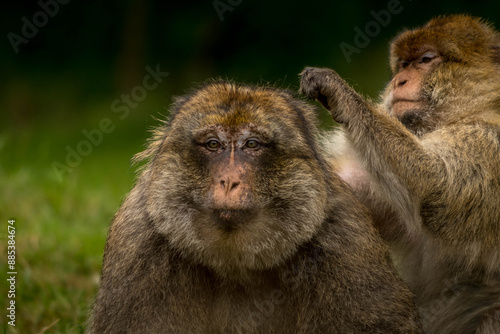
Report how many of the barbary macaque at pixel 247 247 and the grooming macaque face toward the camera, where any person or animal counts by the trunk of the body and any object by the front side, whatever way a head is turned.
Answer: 1

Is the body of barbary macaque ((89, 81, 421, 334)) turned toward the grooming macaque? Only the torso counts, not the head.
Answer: no

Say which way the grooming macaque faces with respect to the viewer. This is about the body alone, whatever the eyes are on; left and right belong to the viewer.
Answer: facing to the left of the viewer

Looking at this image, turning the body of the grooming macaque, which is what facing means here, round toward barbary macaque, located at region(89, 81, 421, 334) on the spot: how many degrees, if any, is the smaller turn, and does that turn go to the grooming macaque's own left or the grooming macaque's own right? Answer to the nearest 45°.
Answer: approximately 45° to the grooming macaque's own left

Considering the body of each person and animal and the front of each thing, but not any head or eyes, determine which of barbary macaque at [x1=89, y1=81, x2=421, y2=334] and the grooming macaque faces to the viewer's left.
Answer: the grooming macaque

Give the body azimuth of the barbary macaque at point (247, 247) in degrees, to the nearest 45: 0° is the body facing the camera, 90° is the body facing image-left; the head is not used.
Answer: approximately 0°
